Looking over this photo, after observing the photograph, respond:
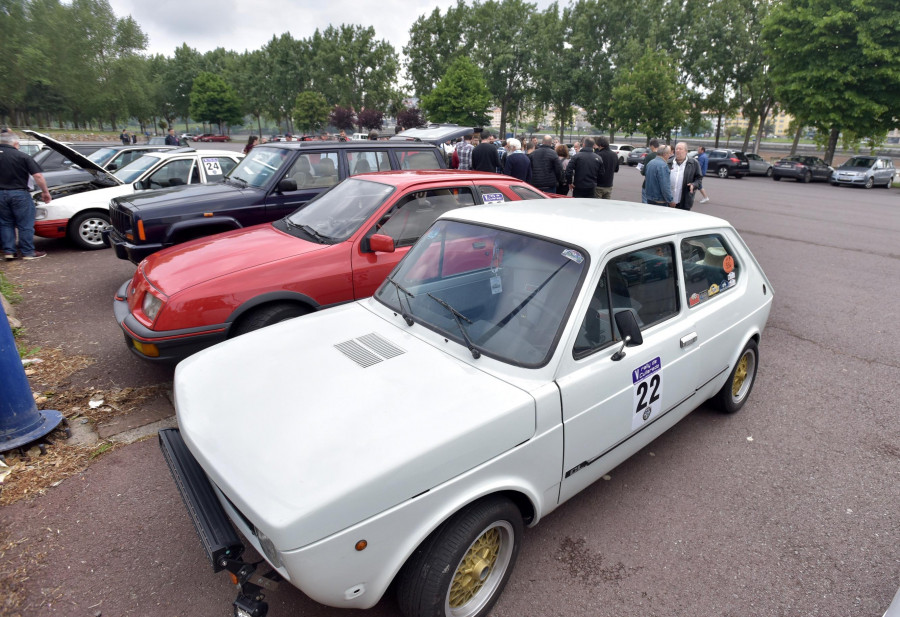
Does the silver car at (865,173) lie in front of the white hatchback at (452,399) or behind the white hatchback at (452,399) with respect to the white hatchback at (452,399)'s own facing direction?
behind

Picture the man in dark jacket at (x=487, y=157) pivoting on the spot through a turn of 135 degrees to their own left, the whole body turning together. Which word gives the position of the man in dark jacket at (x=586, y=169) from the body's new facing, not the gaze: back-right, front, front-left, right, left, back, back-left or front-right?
left

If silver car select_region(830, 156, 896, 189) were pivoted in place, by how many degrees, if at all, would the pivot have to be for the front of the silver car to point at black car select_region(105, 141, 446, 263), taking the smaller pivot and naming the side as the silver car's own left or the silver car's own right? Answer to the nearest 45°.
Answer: approximately 45° to the silver car's own left

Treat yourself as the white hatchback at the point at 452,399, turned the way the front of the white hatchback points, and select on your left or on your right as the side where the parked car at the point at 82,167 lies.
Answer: on your right

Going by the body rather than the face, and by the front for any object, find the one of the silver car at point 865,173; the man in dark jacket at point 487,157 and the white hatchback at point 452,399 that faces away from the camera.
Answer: the man in dark jacket

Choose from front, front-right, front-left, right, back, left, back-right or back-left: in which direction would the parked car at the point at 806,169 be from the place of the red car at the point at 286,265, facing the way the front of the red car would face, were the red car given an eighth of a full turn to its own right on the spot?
back-right

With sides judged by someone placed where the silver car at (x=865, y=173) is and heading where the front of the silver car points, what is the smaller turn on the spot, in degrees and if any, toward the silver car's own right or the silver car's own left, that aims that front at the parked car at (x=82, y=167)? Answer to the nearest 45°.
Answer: approximately 45° to the silver car's own left

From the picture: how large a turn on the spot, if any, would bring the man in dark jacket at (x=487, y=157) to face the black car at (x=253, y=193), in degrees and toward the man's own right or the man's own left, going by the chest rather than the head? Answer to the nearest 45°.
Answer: approximately 135° to the man's own left

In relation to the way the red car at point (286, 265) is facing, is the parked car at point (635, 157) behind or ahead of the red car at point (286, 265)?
behind

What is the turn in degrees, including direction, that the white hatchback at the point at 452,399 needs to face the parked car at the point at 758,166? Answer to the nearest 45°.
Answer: approximately 180°

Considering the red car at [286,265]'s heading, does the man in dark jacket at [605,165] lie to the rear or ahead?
to the rear

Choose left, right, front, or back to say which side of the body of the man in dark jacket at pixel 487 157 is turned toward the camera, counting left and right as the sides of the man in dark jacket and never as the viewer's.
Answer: back

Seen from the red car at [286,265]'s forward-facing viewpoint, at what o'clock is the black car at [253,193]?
The black car is roughly at 4 o'clock from the red car.
